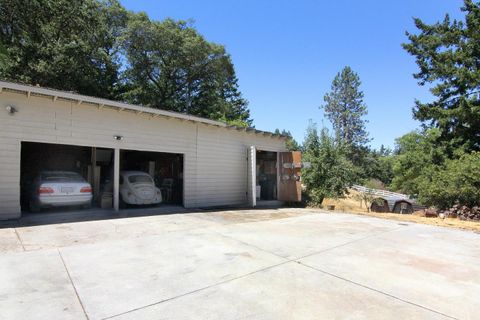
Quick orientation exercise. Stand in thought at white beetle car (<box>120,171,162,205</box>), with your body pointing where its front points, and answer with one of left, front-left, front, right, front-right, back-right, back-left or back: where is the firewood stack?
back-right

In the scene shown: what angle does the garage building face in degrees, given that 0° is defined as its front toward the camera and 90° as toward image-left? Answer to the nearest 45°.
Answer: approximately 315°

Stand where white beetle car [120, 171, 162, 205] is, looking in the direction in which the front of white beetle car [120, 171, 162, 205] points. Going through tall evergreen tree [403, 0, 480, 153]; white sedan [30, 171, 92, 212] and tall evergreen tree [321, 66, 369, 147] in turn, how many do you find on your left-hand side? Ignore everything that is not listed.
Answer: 1

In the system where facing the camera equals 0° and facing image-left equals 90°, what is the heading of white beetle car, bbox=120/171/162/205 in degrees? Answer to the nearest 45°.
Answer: approximately 135°

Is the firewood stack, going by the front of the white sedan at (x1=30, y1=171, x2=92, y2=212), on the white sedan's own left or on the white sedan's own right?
on the white sedan's own right

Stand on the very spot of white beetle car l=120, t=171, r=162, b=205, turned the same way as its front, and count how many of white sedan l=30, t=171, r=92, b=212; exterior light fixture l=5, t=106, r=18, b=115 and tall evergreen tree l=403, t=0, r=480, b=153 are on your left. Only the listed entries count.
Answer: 2

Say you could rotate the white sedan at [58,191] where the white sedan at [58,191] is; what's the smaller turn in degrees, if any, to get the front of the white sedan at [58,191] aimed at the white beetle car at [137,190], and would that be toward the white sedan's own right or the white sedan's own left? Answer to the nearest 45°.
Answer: approximately 45° to the white sedan's own right

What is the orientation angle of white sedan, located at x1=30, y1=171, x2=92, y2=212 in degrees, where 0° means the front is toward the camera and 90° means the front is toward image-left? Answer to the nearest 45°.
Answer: approximately 180°

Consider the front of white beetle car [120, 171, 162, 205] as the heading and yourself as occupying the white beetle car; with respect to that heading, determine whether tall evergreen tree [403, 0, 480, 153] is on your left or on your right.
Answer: on your right
